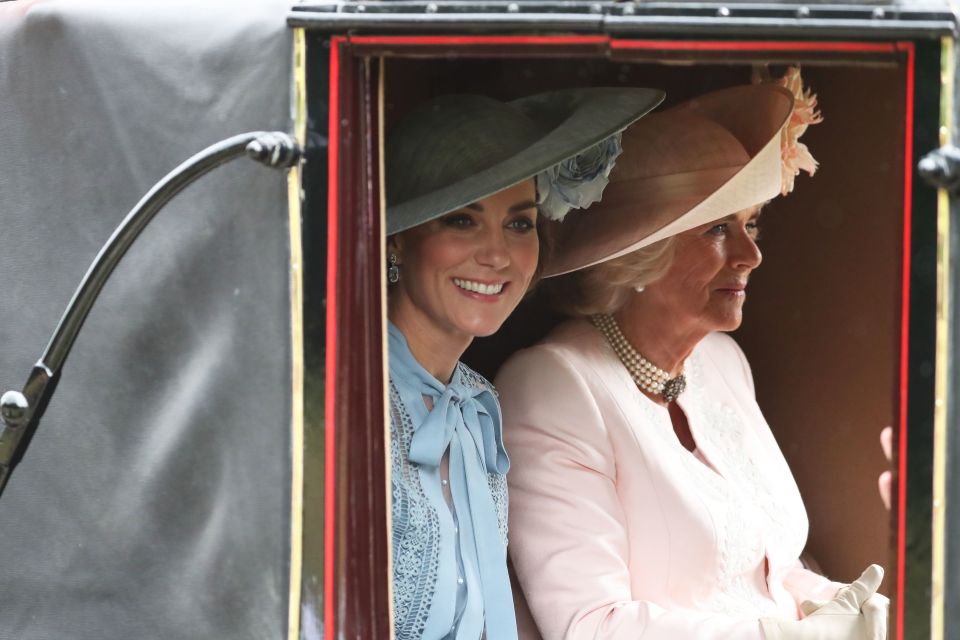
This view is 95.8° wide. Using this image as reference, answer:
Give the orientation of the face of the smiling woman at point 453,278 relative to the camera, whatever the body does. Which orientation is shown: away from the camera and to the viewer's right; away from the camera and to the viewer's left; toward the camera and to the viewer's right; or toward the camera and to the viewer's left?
toward the camera and to the viewer's right

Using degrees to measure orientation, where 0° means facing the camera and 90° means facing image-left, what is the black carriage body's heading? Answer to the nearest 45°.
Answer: approximately 270°

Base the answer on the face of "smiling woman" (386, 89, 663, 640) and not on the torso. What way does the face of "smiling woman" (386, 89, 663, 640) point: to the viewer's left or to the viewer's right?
to the viewer's right

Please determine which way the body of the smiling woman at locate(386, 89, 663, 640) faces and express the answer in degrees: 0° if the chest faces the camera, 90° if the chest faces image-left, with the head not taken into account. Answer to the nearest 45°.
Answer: approximately 315°
